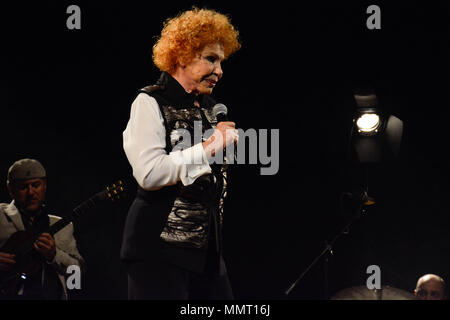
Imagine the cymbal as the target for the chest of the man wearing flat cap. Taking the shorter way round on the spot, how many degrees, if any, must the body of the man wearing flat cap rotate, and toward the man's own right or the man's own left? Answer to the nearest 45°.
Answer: approximately 45° to the man's own left

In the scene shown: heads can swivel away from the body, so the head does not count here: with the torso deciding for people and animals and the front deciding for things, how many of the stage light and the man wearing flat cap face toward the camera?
2

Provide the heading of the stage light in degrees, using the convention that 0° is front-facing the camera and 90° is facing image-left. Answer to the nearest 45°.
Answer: approximately 0°

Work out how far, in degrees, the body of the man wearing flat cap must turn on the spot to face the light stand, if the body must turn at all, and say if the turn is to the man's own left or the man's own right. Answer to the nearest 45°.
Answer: approximately 90° to the man's own left

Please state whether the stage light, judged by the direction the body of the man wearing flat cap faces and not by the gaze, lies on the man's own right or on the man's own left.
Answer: on the man's own left

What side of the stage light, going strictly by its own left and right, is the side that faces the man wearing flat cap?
right
